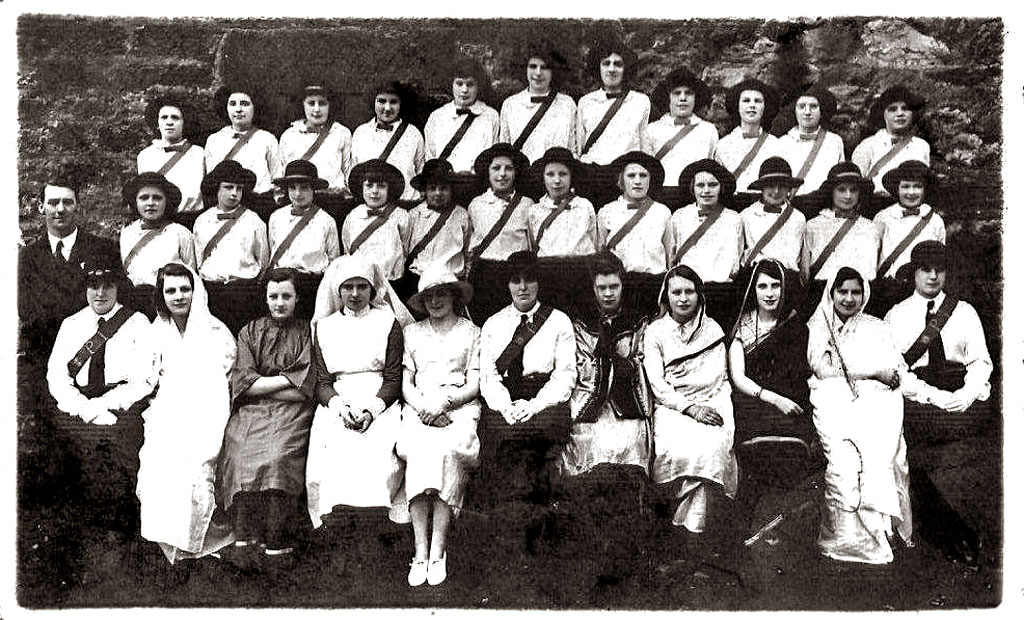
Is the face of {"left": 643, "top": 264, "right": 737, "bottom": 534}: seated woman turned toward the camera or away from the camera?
toward the camera

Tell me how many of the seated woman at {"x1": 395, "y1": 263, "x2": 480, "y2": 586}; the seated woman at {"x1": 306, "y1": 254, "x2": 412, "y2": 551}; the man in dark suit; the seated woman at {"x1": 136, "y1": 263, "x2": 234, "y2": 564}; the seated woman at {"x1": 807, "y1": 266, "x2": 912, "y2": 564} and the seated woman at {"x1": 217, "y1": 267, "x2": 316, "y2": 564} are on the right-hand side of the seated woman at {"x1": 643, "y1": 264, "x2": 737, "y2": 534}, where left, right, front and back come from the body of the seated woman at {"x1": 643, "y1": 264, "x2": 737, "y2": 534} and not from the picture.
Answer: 5

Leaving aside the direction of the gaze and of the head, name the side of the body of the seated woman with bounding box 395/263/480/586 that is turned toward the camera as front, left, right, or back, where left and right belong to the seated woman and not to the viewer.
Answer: front

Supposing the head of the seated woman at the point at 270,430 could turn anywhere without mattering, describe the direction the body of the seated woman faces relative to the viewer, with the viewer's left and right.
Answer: facing the viewer

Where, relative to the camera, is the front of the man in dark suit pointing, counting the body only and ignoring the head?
toward the camera

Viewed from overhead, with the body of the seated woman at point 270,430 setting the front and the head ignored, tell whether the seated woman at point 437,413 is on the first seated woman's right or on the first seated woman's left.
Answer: on the first seated woman's left

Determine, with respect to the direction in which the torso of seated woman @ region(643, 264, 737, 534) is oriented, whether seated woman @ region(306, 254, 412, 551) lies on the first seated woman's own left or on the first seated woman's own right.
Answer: on the first seated woman's own right

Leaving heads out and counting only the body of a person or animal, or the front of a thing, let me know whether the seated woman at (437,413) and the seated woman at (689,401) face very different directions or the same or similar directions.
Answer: same or similar directions

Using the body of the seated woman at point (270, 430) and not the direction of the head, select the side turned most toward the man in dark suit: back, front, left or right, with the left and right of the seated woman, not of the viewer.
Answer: right

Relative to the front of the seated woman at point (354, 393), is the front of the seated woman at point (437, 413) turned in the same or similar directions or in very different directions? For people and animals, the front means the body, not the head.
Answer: same or similar directions

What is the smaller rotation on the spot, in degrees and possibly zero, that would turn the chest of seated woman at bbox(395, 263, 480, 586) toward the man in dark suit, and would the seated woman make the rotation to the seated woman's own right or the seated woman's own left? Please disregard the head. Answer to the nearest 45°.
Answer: approximately 90° to the seated woman's own right

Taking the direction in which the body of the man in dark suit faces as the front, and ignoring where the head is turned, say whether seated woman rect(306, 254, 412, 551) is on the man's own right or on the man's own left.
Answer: on the man's own left

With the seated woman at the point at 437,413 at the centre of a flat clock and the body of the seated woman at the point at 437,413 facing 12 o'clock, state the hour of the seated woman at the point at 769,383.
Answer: the seated woman at the point at 769,383 is roughly at 9 o'clock from the seated woman at the point at 437,413.

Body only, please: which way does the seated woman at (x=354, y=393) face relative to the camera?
toward the camera

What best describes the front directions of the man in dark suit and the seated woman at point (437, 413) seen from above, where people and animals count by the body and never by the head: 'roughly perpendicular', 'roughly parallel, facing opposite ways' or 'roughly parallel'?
roughly parallel
